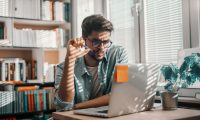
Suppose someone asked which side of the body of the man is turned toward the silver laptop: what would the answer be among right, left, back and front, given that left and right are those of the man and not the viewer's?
front

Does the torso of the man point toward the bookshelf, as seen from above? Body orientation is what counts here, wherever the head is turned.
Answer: no

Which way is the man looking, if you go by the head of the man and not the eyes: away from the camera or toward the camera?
toward the camera

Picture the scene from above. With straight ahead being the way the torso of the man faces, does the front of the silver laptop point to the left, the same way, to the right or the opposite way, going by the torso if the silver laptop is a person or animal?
the opposite way

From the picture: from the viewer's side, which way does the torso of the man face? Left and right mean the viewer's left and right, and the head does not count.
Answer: facing the viewer and to the right of the viewer

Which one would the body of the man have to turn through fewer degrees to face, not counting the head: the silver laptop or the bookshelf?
the silver laptop

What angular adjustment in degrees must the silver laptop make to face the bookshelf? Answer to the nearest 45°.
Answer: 0° — it already faces it

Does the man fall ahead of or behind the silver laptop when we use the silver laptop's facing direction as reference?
ahead

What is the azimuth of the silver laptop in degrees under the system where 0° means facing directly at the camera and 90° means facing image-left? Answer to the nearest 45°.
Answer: approximately 135°
